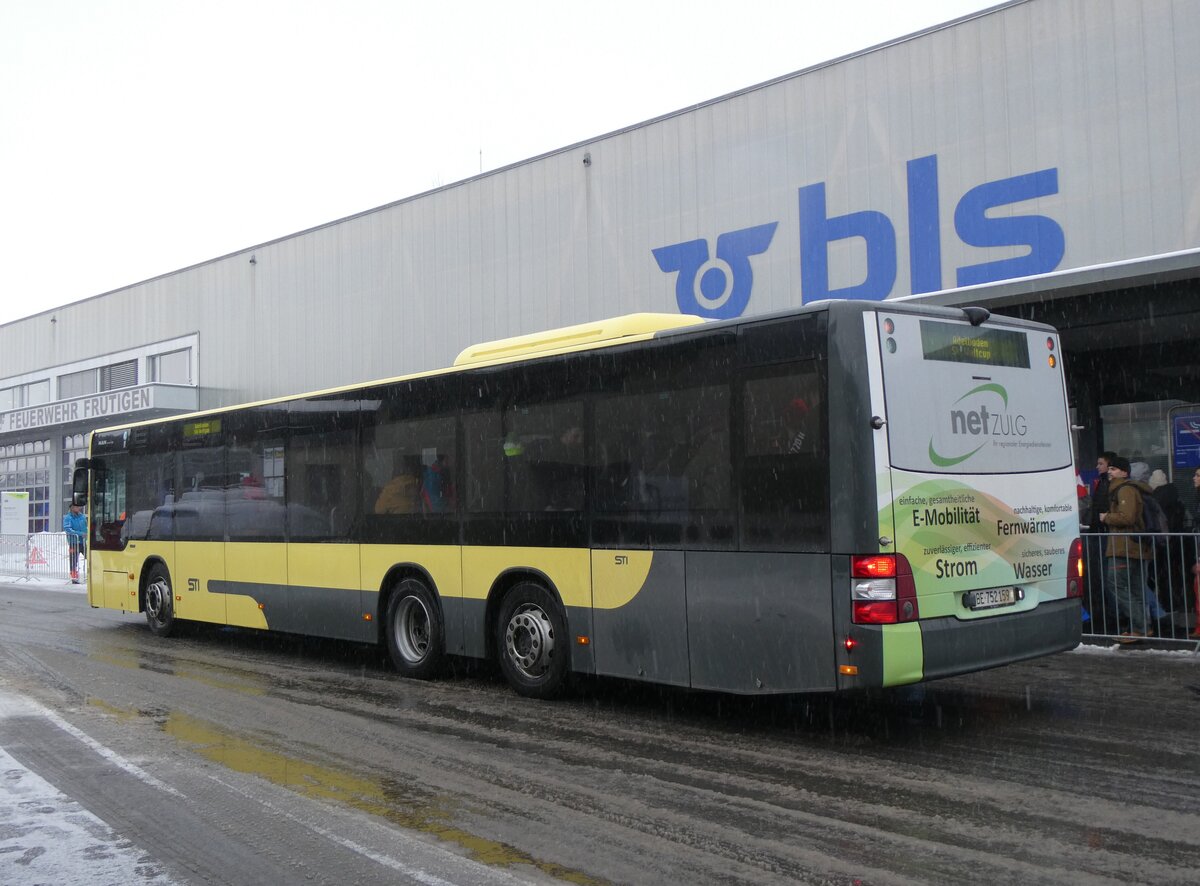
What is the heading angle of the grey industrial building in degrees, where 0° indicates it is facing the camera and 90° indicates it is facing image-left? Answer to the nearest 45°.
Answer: approximately 45°

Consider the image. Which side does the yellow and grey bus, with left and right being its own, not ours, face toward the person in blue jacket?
front

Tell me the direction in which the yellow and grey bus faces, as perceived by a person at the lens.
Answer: facing away from the viewer and to the left of the viewer

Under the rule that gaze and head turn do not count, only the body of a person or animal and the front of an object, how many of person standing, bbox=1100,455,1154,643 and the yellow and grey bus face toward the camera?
0

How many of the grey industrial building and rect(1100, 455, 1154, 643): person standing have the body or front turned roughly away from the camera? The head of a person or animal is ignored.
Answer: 0

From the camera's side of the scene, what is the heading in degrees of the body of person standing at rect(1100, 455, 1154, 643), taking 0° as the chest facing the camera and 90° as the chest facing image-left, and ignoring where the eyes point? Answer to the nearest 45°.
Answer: approximately 90°

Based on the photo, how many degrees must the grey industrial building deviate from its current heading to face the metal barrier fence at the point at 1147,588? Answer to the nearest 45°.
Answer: approximately 45° to its left

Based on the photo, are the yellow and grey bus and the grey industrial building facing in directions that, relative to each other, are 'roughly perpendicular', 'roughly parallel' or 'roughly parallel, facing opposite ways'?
roughly perpendicular

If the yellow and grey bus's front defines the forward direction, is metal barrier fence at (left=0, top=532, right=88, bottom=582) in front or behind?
in front

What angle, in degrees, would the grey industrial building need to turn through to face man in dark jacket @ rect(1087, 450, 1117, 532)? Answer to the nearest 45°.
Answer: approximately 45° to its left

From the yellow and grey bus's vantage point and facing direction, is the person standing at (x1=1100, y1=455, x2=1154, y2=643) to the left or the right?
on its right
